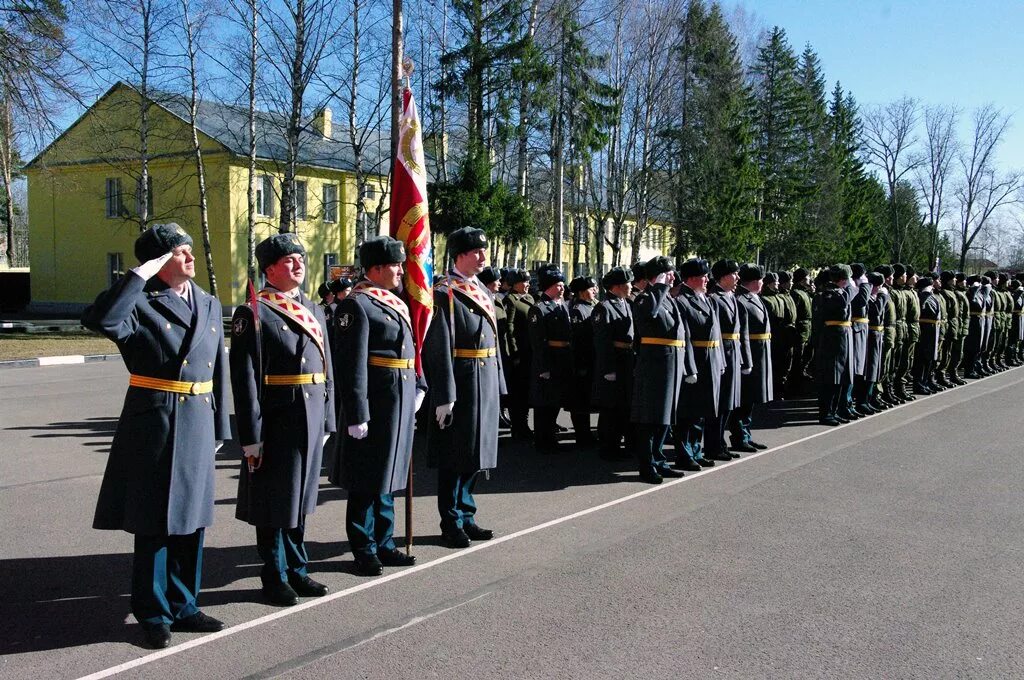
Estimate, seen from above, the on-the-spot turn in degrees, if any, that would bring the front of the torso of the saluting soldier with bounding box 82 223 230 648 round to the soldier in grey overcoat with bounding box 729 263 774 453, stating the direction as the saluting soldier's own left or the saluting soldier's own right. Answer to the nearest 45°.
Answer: approximately 90° to the saluting soldier's own left

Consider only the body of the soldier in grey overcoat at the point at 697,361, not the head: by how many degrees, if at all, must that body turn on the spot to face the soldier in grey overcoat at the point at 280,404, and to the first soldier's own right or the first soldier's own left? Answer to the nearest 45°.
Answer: approximately 90° to the first soldier's own right

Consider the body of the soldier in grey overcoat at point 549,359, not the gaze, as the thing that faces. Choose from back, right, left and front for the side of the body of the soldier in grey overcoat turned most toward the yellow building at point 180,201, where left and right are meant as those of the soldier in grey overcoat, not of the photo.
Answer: back

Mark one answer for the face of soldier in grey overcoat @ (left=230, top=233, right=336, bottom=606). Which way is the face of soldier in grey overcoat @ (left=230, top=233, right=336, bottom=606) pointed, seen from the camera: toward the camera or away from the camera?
toward the camera

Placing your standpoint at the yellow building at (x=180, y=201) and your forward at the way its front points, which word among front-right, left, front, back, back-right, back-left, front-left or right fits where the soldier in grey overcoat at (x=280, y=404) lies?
front-right

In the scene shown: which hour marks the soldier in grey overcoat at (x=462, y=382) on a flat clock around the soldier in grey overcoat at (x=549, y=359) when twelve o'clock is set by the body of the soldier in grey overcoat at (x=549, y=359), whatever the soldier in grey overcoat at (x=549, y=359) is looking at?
the soldier in grey overcoat at (x=462, y=382) is roughly at 2 o'clock from the soldier in grey overcoat at (x=549, y=359).

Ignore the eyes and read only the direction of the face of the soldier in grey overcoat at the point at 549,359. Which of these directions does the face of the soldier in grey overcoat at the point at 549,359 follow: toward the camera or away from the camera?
toward the camera

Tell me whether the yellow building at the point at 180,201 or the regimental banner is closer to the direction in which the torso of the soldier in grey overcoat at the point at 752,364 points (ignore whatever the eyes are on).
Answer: the regimental banner

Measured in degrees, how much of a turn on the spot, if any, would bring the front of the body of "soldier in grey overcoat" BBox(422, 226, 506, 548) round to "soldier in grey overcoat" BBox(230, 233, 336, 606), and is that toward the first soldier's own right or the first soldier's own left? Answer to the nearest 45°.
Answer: approximately 90° to the first soldier's own right
